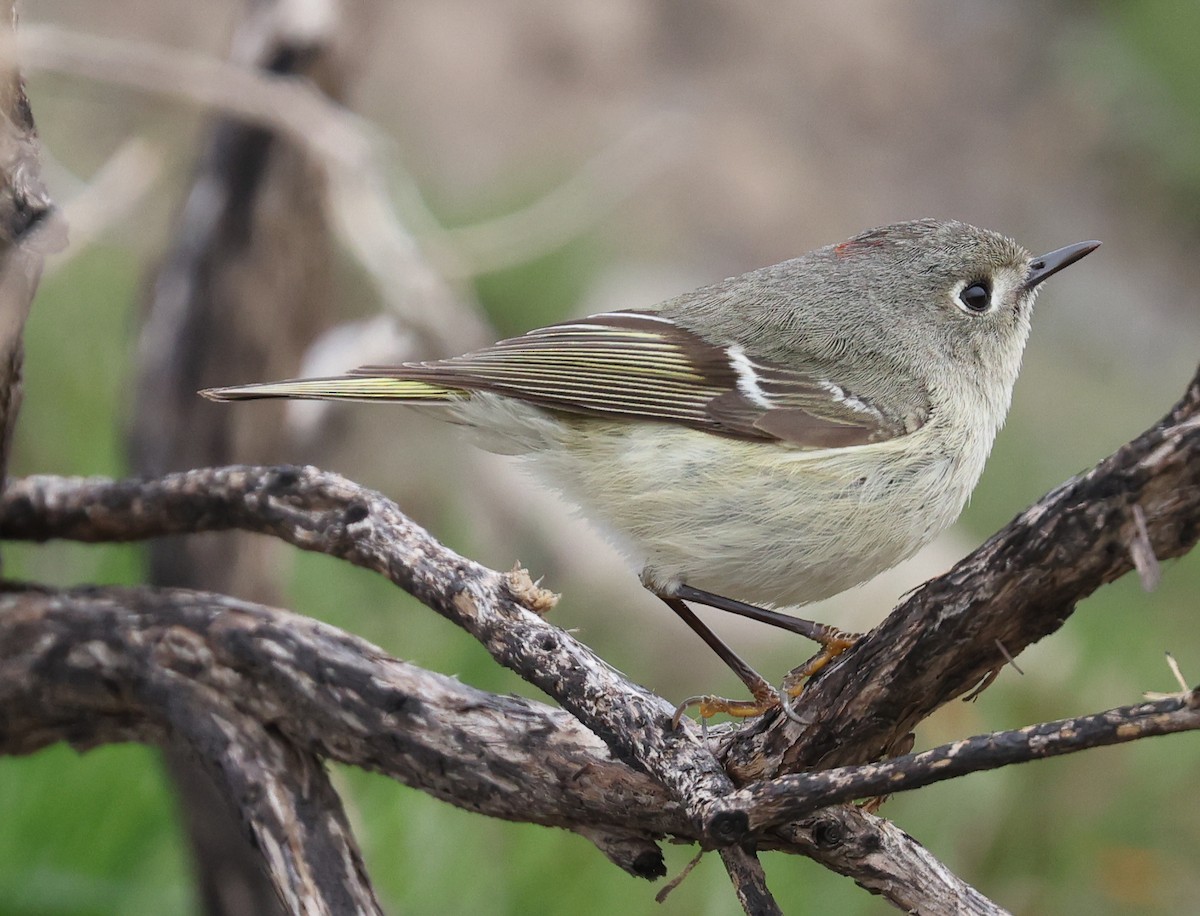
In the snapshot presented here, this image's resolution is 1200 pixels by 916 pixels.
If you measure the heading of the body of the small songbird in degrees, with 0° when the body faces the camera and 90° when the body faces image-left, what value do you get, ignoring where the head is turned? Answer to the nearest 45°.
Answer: approximately 270°
